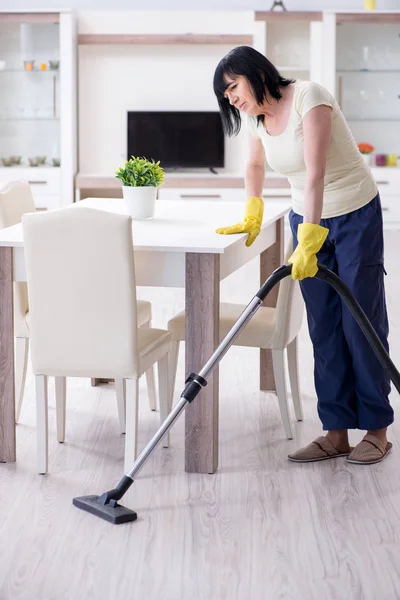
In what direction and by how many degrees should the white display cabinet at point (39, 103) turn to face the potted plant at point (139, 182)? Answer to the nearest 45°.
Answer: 0° — it already faces it

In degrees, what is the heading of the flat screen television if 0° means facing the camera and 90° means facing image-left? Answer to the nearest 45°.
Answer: approximately 0°

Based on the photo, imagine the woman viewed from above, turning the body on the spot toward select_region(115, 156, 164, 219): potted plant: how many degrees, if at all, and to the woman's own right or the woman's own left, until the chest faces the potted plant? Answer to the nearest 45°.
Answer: approximately 90° to the woman's own right

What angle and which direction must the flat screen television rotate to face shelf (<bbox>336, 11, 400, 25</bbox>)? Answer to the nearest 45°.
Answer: approximately 90° to its left

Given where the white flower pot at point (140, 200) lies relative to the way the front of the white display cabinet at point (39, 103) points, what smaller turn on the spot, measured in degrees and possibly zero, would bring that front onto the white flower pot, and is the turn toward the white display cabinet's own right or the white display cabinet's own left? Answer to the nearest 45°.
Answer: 0° — it already faces it

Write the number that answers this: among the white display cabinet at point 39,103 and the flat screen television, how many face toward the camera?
2

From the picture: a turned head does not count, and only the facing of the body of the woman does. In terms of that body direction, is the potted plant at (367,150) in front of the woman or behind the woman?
behind
